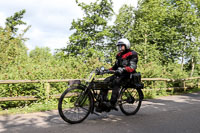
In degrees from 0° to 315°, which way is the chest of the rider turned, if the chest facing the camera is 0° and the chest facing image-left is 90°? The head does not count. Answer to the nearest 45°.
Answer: approximately 45°

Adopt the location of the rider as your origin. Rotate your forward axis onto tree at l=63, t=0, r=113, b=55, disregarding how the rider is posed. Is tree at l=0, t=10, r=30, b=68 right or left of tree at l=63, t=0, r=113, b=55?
left

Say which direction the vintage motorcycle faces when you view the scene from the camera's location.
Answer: facing the viewer and to the left of the viewer
